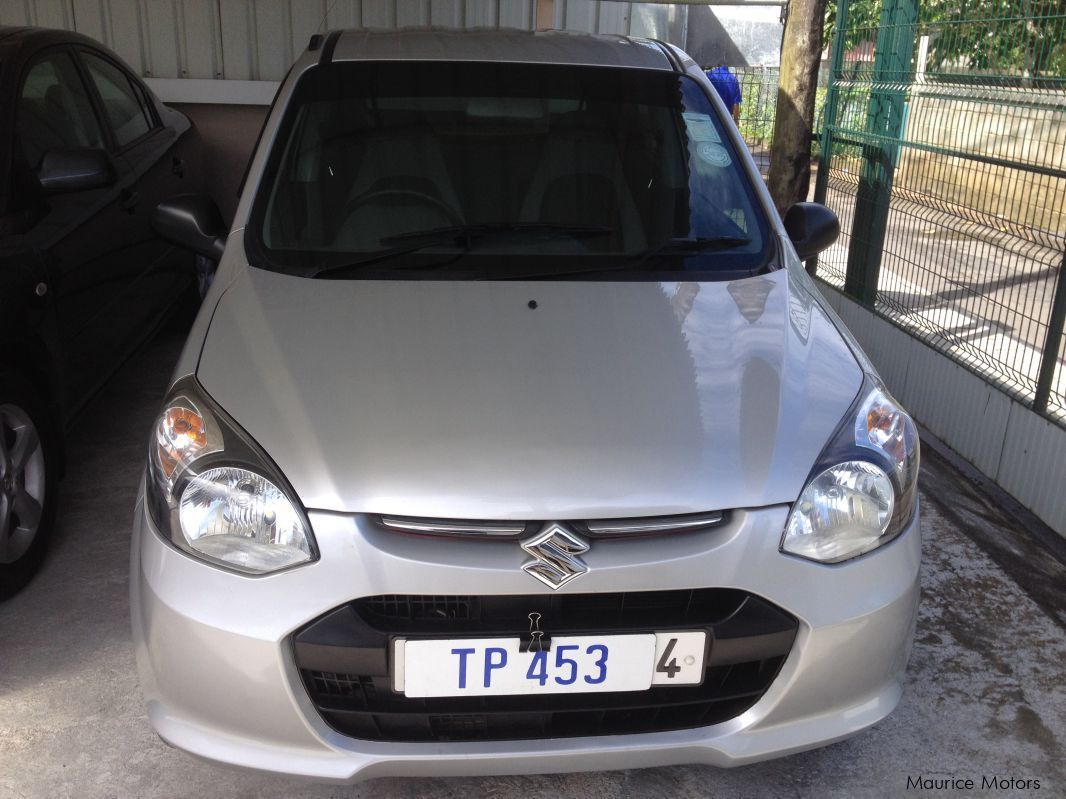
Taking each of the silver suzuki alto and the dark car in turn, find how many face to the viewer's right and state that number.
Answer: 0

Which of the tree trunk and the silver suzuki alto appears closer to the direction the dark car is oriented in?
the silver suzuki alto

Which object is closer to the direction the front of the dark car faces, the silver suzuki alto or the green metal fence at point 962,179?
the silver suzuki alto

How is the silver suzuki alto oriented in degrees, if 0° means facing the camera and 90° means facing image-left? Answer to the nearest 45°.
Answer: approximately 0°

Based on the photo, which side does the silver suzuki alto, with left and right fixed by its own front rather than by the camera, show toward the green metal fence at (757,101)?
back

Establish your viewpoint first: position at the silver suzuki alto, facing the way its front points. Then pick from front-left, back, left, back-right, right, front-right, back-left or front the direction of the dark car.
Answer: back-right

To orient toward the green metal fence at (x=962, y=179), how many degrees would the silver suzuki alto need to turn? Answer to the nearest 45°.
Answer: approximately 135° to its left

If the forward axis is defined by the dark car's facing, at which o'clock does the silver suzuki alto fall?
The silver suzuki alto is roughly at 10 o'clock from the dark car.

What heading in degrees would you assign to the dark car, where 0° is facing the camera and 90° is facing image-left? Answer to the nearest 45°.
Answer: approximately 45°

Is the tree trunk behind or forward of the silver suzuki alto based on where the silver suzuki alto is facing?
behind
